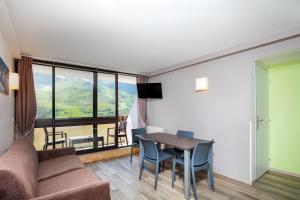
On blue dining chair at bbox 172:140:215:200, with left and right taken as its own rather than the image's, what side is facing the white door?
right

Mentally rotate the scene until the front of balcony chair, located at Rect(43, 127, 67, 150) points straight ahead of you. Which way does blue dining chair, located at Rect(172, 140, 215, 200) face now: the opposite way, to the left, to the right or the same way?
to the left

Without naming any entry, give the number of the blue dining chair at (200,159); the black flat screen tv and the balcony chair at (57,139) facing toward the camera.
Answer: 1

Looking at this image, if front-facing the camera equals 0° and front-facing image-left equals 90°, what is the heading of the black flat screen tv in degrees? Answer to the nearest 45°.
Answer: approximately 0°

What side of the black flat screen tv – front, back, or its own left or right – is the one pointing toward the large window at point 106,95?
right

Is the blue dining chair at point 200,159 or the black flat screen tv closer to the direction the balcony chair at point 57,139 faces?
the black flat screen tv

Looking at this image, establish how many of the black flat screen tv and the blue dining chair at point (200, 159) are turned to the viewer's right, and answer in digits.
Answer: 0

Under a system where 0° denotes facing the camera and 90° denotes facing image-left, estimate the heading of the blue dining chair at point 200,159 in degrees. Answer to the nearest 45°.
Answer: approximately 135°

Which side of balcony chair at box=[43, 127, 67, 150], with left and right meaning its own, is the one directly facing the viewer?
right

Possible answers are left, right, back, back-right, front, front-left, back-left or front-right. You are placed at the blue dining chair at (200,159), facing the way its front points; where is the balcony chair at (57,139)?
front-left

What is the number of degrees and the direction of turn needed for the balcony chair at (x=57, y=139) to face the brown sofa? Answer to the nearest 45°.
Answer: approximately 90° to its right
